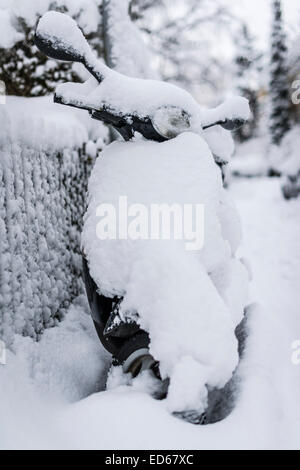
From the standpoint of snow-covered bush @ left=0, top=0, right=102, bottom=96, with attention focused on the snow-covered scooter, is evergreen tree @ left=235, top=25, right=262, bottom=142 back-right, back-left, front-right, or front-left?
back-left

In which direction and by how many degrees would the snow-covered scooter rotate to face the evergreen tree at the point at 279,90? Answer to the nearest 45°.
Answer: approximately 135° to its left

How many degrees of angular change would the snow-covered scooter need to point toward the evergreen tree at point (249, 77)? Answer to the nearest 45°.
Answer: approximately 135° to its left

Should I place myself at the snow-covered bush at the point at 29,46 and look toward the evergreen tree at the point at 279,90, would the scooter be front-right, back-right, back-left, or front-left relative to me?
back-right

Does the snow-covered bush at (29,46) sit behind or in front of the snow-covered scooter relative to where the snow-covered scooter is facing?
behind

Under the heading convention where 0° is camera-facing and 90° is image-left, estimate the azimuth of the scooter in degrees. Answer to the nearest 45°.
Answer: approximately 315°

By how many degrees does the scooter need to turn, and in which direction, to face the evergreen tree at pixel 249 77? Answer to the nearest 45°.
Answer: approximately 135° to its left
